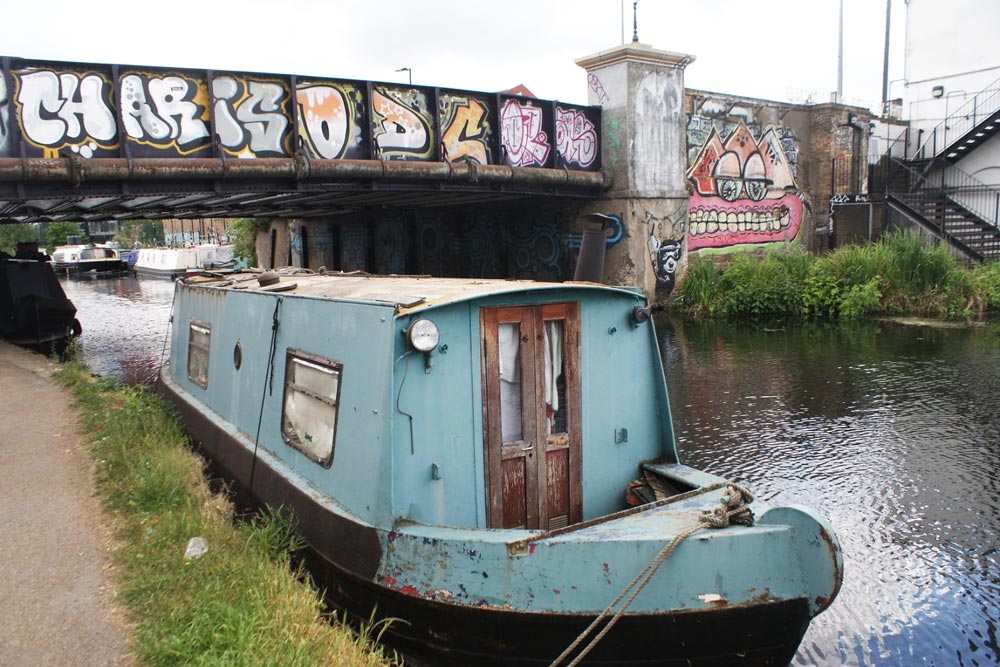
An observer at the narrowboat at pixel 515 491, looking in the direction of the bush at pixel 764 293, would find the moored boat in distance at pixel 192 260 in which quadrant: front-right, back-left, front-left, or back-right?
front-left

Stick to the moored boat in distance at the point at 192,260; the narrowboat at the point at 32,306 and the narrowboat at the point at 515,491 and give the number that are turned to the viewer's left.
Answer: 1

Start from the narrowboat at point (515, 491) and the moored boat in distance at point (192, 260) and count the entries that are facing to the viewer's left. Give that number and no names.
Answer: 1

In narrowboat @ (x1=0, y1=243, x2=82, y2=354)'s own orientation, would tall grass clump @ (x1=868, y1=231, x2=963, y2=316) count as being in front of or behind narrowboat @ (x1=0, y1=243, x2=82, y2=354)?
in front

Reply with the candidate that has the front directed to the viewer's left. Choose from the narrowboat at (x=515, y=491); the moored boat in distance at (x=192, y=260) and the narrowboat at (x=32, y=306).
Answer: the moored boat in distance

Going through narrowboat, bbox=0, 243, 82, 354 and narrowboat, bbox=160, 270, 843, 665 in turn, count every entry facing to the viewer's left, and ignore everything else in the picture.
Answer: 0

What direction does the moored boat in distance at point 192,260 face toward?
to the viewer's left
